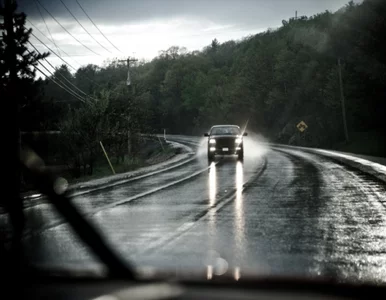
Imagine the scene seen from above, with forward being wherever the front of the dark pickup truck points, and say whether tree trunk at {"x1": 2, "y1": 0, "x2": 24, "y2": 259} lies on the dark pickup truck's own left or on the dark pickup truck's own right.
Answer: on the dark pickup truck's own right

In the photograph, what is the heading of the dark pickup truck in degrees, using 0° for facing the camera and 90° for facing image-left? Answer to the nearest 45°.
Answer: approximately 0°
